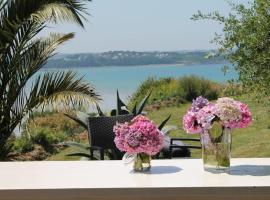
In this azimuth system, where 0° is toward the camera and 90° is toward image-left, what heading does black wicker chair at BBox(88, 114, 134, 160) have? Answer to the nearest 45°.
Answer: approximately 225°

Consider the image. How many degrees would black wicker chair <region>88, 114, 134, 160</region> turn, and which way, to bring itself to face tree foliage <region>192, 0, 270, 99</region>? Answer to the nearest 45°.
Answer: approximately 45° to its right

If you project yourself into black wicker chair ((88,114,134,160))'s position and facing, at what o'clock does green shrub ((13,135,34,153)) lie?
The green shrub is roughly at 10 o'clock from the black wicker chair.

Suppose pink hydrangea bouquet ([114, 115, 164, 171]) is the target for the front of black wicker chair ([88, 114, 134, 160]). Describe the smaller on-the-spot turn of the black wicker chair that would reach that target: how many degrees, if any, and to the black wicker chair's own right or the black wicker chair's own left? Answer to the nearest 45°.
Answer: approximately 135° to the black wicker chair's own right

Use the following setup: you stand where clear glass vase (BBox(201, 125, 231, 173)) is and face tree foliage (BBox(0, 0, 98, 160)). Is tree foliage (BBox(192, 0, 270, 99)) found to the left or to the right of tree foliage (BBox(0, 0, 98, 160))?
right

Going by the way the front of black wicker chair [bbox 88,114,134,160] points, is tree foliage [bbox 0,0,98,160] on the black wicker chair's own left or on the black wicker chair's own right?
on the black wicker chair's own left
